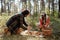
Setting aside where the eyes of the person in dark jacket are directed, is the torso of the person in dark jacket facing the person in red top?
yes

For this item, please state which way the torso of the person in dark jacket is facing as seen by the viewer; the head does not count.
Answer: to the viewer's right
